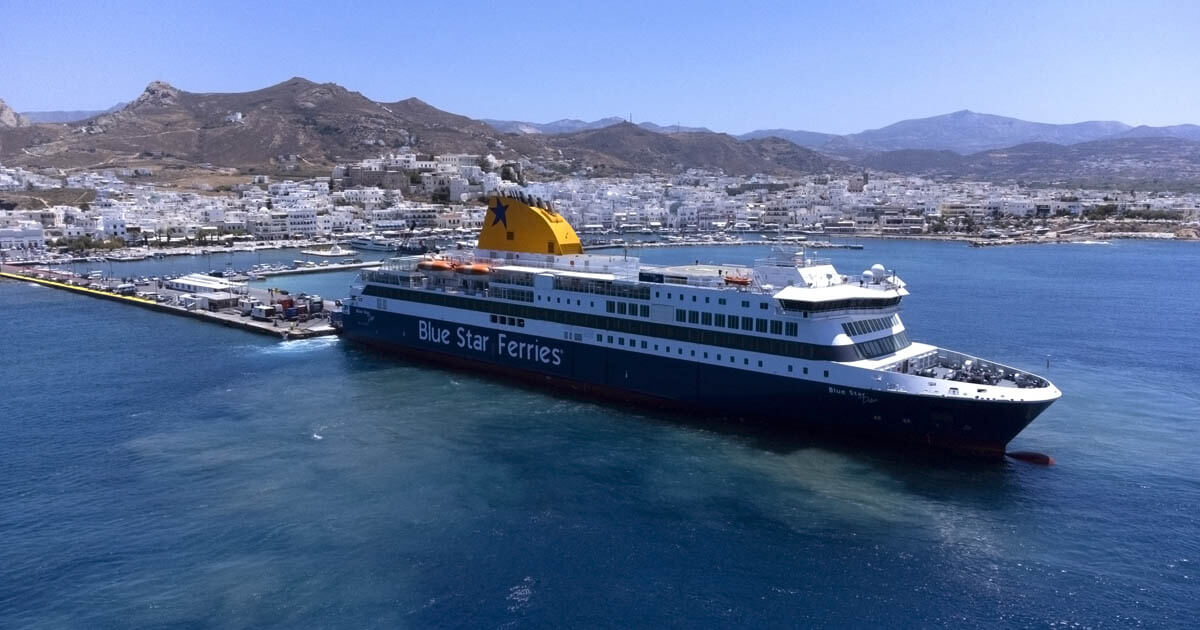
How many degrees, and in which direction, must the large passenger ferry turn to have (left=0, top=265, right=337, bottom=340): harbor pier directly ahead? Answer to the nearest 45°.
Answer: approximately 180°

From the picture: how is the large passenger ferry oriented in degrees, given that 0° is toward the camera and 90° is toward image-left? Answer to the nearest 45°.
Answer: approximately 315°
